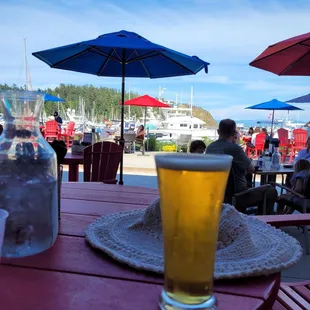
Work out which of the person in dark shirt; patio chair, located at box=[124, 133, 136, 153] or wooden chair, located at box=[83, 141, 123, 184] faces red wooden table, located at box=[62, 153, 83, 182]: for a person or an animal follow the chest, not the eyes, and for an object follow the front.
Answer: the wooden chair

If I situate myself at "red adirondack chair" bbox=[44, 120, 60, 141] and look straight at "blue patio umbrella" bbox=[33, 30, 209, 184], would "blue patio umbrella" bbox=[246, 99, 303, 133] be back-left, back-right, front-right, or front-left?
front-left

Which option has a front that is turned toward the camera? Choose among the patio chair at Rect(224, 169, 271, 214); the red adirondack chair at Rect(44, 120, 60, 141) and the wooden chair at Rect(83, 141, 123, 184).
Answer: the red adirondack chair

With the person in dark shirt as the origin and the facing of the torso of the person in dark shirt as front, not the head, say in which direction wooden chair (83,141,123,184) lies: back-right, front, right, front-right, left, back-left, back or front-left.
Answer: back-left

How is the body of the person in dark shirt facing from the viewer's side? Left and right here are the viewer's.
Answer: facing away from the viewer and to the right of the viewer

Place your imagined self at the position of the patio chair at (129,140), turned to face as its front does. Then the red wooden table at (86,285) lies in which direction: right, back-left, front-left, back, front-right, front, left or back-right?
back

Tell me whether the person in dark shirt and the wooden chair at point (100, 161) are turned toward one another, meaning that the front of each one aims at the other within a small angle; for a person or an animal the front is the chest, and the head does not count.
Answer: no
